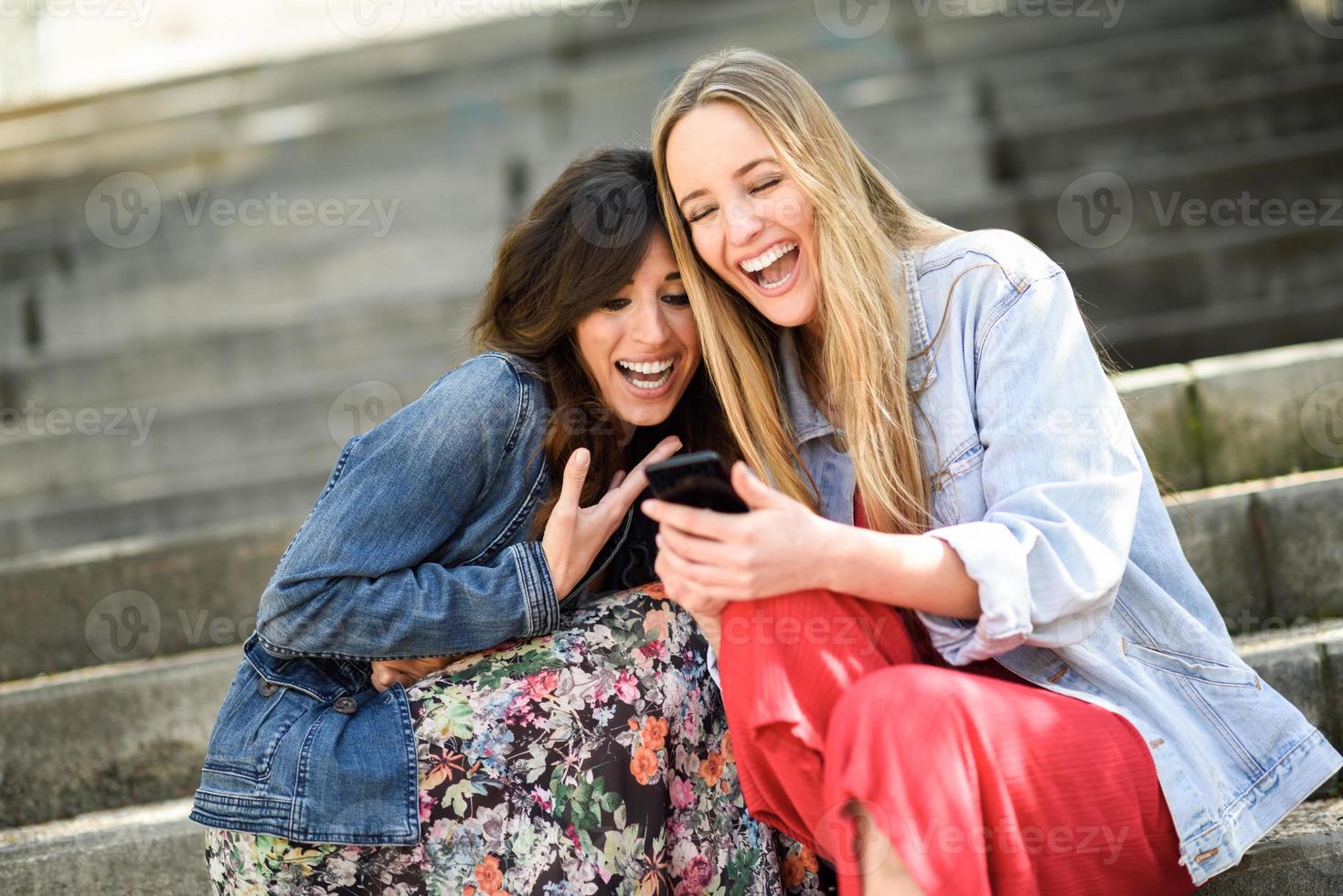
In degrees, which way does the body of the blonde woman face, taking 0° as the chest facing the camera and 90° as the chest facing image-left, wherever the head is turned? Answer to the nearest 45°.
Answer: approximately 45°
